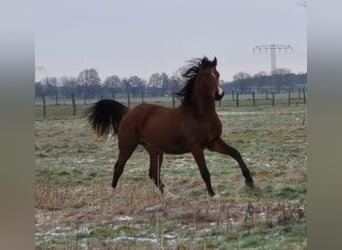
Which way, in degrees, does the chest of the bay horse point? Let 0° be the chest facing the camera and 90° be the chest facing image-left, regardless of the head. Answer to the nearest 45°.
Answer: approximately 270°
